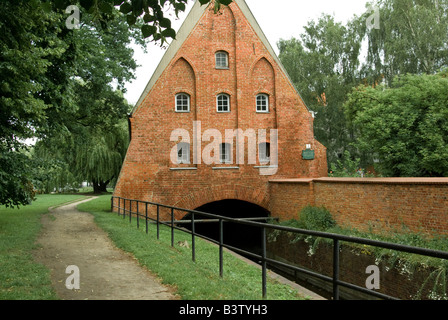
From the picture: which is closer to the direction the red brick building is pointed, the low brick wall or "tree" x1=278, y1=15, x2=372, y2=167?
the low brick wall

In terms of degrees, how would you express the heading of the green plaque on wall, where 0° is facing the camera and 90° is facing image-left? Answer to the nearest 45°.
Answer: approximately 0°

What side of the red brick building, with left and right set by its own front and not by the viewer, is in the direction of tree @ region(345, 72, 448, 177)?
left

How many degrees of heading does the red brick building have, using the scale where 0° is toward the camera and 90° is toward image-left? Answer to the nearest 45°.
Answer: approximately 0°

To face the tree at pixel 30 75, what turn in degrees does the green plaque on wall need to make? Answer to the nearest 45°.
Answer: approximately 45° to its right

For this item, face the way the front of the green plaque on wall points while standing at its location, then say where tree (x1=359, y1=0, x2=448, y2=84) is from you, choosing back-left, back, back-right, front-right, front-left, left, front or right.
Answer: back-left

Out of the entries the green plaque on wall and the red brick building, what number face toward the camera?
2

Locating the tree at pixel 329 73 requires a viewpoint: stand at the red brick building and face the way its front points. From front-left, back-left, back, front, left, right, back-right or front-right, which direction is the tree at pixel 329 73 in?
back-left

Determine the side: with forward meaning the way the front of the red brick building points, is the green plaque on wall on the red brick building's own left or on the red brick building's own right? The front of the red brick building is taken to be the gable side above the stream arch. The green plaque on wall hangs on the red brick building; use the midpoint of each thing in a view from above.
on the red brick building's own left

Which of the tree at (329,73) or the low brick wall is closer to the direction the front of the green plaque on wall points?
the low brick wall

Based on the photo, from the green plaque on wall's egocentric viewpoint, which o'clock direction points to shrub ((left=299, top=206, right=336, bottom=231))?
The shrub is roughly at 12 o'clock from the green plaque on wall.

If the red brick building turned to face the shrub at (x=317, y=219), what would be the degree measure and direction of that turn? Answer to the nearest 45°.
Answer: approximately 45° to its left
